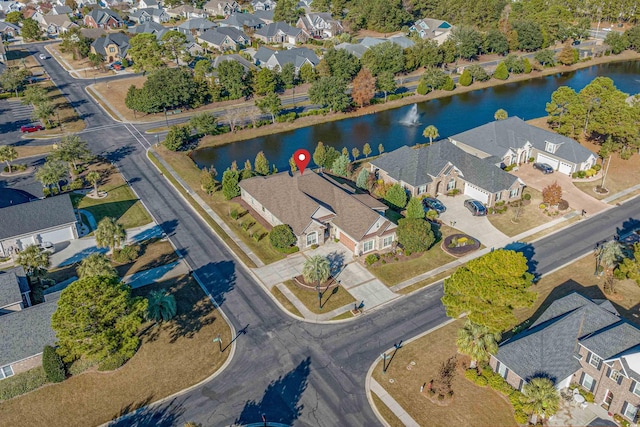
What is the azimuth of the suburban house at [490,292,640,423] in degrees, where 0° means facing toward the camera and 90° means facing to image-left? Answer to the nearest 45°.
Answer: approximately 45°

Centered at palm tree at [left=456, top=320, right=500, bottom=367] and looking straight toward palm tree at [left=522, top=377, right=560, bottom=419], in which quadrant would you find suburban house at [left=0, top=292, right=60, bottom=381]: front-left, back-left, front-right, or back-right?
back-right

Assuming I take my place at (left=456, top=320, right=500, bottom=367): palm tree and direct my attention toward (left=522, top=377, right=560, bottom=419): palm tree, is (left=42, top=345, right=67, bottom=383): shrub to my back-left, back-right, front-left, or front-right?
back-right
